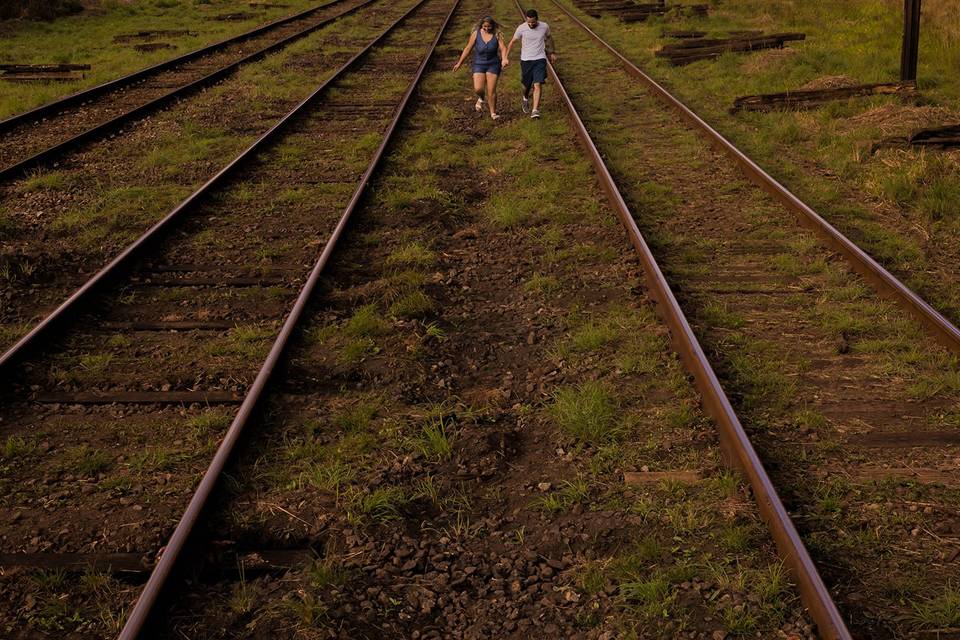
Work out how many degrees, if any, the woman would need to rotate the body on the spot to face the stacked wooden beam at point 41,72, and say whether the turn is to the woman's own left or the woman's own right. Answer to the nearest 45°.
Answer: approximately 135° to the woman's own right

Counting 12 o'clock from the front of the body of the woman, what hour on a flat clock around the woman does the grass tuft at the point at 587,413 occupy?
The grass tuft is roughly at 12 o'clock from the woman.

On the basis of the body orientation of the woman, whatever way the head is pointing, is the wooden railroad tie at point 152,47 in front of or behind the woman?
behind

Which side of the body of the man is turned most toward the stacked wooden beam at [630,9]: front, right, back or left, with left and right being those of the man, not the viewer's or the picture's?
back

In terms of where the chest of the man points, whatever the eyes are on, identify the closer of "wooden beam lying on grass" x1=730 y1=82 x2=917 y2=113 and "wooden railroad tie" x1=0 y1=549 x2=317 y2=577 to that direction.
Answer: the wooden railroad tie

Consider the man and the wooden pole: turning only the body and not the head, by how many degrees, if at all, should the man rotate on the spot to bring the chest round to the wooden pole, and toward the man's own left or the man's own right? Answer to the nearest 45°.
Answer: approximately 90° to the man's own left

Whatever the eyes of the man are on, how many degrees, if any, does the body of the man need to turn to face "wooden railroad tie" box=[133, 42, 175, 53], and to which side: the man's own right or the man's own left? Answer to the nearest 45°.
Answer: approximately 135° to the man's own right

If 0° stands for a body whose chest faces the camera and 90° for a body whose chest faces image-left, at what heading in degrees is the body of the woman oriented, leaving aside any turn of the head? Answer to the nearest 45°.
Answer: approximately 0°

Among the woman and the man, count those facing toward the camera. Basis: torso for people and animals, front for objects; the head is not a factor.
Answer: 2
